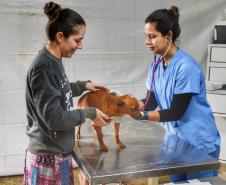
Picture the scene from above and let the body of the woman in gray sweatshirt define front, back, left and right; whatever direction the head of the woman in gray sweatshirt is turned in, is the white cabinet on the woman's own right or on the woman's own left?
on the woman's own left

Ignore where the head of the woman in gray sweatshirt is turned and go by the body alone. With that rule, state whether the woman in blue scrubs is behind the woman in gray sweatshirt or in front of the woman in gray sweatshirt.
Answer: in front

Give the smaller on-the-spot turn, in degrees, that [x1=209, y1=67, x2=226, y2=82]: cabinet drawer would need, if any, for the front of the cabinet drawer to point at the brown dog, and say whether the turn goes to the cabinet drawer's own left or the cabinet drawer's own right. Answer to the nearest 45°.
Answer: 0° — it already faces it

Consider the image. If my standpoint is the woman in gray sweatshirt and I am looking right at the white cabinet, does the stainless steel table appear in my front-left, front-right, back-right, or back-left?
front-right

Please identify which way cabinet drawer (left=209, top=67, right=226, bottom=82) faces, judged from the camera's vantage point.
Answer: facing the viewer

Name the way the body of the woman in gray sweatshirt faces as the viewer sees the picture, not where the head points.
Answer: to the viewer's right

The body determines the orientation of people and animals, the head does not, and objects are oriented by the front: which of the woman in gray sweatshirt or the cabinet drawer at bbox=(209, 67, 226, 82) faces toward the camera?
the cabinet drawer

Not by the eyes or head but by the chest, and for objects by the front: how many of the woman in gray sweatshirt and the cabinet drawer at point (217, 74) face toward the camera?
1

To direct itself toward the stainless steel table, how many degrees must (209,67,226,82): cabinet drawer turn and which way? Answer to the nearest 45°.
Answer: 0° — it already faces it

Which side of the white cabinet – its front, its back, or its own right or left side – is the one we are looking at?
front

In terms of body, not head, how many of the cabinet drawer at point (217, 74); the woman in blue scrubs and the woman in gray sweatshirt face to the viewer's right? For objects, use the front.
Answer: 1

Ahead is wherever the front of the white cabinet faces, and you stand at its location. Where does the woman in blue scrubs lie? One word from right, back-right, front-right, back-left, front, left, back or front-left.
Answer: front

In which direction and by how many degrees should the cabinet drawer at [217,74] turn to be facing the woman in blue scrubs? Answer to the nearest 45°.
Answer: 0° — it already faces them
